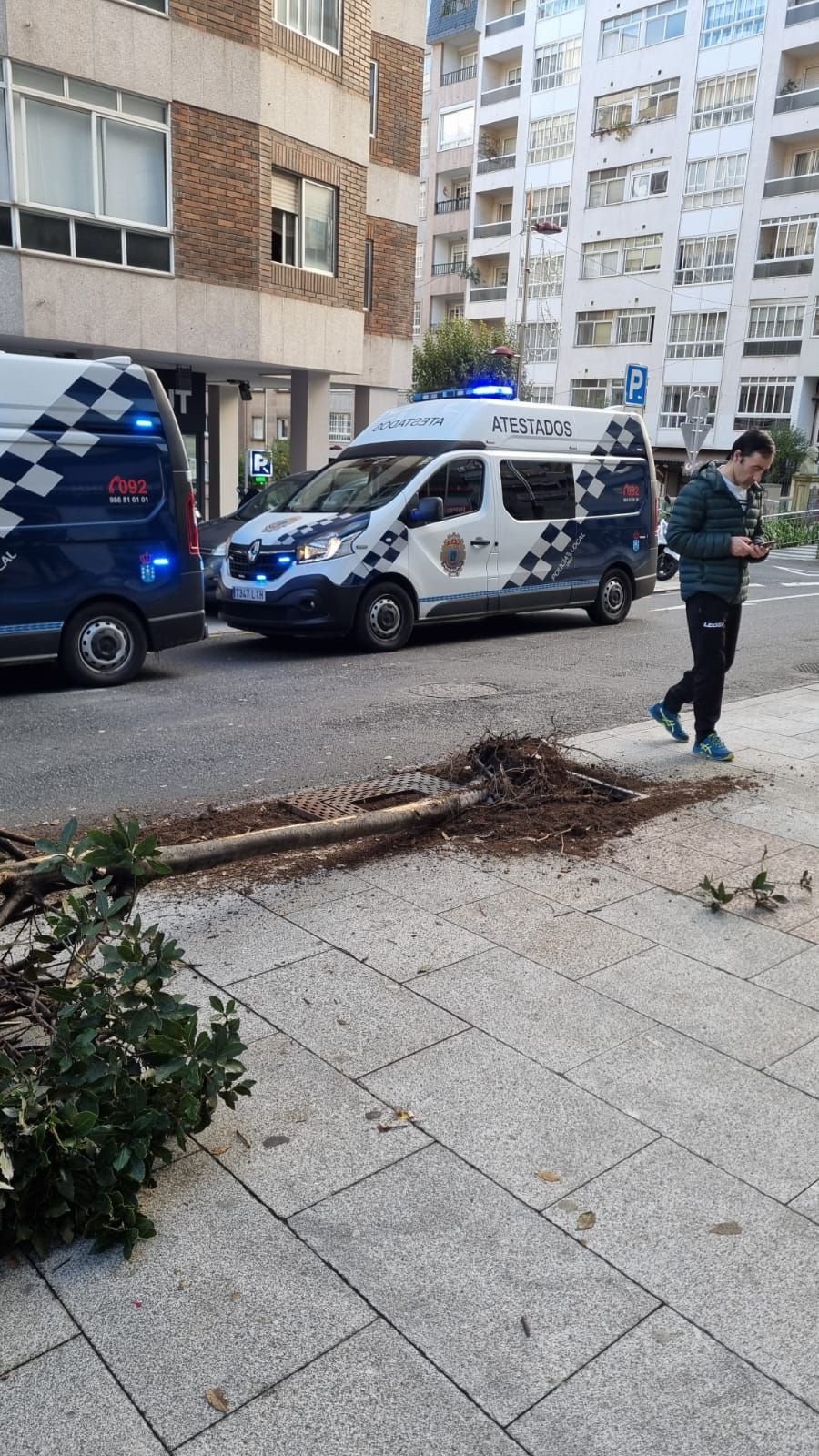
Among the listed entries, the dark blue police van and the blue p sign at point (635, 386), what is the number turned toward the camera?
1

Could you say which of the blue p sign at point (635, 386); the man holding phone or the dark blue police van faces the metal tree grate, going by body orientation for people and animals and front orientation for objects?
the blue p sign

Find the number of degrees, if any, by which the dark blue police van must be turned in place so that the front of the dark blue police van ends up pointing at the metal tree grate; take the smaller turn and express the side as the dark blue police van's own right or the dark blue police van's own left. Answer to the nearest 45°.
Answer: approximately 90° to the dark blue police van's own left

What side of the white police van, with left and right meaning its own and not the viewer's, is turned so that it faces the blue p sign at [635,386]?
back

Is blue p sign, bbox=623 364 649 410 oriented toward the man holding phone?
yes

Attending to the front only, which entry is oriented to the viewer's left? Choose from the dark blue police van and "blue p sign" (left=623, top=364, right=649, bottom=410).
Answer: the dark blue police van

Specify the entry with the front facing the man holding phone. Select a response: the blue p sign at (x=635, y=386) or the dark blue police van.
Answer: the blue p sign

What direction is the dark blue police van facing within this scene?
to the viewer's left

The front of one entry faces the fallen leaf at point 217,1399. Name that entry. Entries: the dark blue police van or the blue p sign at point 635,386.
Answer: the blue p sign

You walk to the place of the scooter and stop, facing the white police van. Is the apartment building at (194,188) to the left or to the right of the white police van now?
right

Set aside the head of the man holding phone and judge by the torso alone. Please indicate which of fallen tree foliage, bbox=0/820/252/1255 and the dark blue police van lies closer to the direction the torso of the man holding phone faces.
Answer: the fallen tree foliage

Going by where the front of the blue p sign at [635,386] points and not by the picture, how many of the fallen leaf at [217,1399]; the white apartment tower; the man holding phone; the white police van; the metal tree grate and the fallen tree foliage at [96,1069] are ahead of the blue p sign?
5

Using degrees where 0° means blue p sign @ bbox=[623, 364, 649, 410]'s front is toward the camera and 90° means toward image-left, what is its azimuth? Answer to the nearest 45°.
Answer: approximately 0°

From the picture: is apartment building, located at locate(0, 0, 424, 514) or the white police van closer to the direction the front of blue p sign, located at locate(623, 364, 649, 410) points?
the white police van
